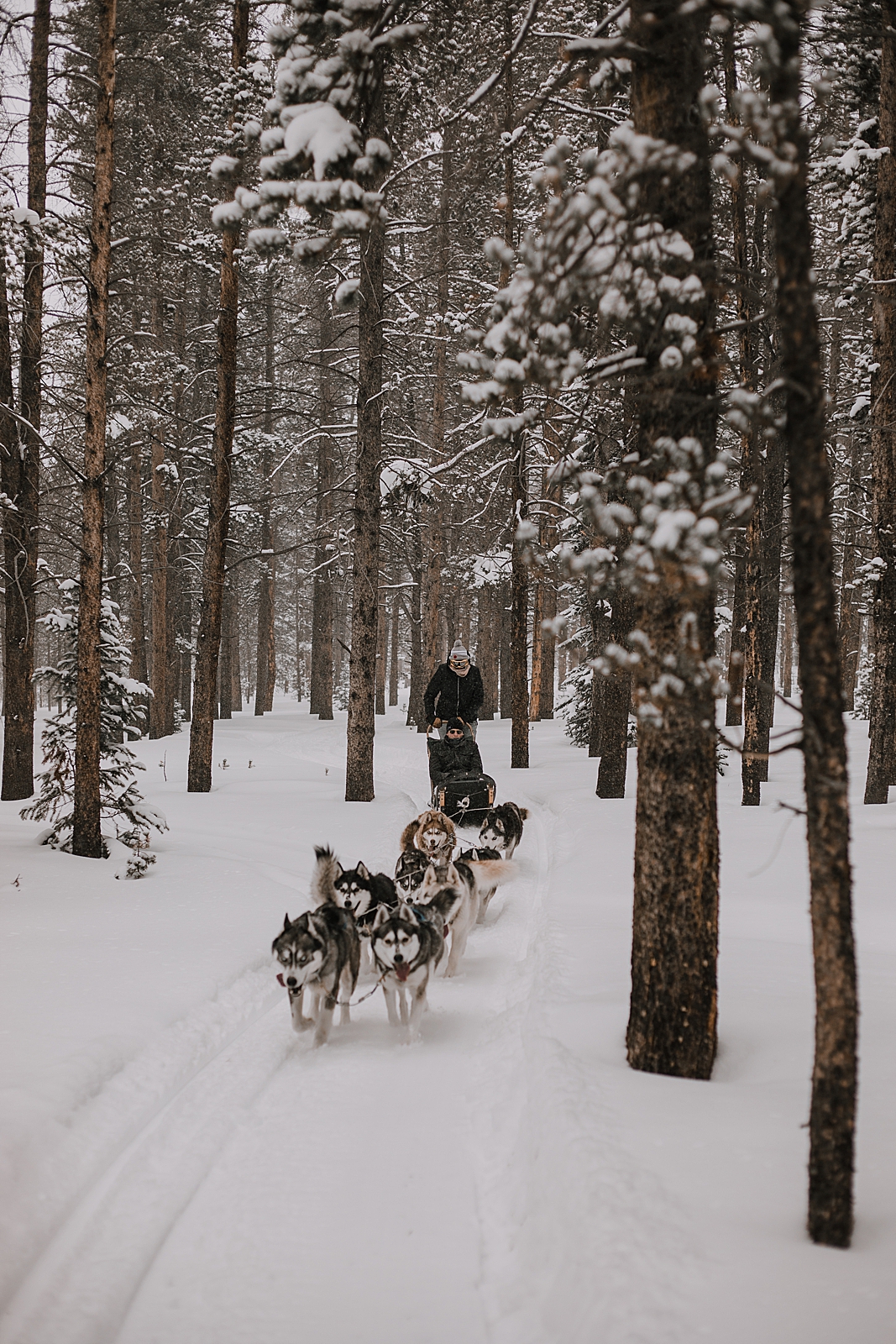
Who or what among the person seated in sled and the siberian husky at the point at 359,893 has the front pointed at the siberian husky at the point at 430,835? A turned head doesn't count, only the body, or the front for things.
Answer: the person seated in sled

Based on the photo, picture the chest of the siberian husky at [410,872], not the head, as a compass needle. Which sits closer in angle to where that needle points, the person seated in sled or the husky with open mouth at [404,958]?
the husky with open mouth

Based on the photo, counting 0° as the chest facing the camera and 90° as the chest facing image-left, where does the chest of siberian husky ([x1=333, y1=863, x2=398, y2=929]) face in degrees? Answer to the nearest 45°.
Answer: approximately 45°

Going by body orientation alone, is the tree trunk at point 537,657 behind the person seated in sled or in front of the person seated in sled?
behind

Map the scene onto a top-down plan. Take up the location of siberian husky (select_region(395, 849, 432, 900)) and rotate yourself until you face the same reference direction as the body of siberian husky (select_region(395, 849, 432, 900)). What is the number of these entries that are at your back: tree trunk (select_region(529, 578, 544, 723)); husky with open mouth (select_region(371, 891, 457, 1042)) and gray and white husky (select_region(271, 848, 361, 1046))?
1

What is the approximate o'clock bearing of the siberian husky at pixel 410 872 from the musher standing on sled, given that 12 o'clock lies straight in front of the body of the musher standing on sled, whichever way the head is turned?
The siberian husky is roughly at 12 o'clock from the musher standing on sled.

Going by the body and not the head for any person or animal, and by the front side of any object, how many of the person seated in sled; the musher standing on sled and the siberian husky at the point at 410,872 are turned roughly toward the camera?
3

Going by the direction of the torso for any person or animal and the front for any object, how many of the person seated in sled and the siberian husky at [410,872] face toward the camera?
2

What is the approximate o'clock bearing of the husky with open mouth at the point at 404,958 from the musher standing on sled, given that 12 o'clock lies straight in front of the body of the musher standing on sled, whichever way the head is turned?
The husky with open mouth is roughly at 12 o'clock from the musher standing on sled.

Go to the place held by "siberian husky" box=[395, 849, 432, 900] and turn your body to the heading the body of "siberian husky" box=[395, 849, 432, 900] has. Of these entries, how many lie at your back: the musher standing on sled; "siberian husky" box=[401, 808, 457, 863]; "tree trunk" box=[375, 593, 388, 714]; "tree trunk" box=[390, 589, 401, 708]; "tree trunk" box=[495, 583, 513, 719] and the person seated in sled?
6

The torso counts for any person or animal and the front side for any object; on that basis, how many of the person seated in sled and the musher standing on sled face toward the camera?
2

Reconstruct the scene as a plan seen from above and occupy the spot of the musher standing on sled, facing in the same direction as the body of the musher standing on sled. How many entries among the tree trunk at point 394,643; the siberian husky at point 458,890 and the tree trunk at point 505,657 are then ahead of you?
1

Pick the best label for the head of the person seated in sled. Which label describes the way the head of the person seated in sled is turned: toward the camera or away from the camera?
toward the camera

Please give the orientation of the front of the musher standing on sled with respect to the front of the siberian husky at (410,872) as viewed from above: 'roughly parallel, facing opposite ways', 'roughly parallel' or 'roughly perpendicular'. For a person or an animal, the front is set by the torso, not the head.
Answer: roughly parallel

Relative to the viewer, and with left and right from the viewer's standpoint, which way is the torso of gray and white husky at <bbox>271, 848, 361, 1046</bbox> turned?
facing the viewer and to the left of the viewer

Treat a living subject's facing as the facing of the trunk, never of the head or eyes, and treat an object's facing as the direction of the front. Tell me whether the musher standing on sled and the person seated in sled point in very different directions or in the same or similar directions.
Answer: same or similar directions

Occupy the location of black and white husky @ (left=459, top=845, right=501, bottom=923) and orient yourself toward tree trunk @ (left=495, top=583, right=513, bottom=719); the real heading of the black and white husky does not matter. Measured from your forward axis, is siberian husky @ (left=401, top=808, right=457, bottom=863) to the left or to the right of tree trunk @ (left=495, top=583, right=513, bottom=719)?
left

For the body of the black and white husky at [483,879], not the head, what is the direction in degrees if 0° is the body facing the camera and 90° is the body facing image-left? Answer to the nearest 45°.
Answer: approximately 45°

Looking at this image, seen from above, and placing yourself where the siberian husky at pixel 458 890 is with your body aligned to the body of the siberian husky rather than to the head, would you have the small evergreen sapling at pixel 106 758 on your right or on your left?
on your right
